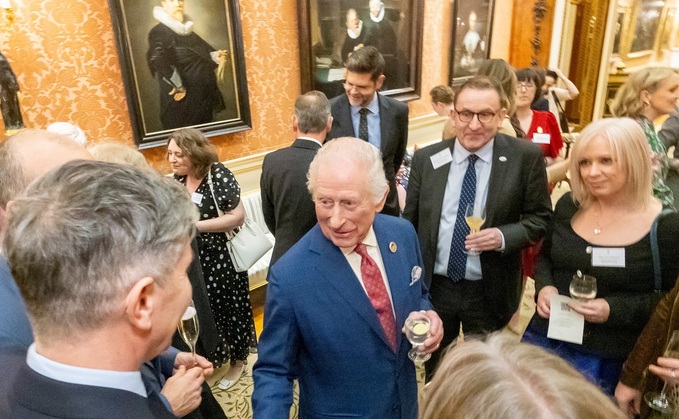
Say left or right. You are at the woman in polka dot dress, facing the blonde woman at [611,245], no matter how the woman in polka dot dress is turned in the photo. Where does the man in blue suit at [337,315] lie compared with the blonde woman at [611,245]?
right

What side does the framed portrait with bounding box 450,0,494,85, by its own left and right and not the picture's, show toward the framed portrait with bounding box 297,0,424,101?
right

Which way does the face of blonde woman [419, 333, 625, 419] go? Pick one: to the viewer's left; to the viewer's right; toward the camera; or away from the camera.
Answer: away from the camera

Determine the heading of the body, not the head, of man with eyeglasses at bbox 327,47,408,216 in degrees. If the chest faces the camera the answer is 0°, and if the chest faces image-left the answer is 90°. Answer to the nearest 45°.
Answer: approximately 45°

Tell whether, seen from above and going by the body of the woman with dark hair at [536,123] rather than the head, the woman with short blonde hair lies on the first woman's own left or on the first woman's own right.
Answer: on the first woman's own left

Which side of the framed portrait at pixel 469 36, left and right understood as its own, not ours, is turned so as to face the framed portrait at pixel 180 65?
right

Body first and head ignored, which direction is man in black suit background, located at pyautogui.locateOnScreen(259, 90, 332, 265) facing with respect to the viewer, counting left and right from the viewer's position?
facing away from the viewer

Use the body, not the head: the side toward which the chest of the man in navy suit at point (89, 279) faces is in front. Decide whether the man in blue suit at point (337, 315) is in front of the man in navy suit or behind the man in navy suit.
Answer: in front

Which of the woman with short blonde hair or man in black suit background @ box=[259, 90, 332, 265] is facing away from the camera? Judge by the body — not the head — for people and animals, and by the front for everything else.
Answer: the man in black suit background

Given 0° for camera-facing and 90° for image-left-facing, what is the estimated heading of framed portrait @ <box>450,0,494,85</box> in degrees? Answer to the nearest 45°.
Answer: approximately 315°

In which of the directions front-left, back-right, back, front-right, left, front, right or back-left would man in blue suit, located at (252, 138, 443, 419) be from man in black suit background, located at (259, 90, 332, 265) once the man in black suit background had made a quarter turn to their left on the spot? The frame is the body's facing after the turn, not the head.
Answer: left

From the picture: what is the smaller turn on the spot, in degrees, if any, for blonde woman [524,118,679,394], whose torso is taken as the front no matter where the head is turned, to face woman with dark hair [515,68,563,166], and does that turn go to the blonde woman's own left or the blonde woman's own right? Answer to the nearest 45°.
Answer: approximately 135° to the blonde woman's own right

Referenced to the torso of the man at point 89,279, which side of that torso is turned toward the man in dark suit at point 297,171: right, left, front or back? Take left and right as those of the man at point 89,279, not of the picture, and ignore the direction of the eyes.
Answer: front

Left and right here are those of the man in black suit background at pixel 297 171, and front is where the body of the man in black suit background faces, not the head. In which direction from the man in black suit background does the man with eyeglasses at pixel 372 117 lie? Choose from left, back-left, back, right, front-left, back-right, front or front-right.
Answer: front-right

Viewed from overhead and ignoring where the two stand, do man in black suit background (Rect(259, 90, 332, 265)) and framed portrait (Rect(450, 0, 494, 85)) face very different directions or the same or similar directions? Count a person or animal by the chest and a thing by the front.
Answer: very different directions

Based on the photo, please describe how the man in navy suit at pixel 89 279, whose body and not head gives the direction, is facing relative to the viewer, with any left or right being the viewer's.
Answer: facing away from the viewer and to the right of the viewer

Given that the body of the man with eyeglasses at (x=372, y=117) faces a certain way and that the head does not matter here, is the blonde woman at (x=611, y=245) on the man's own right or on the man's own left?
on the man's own left
